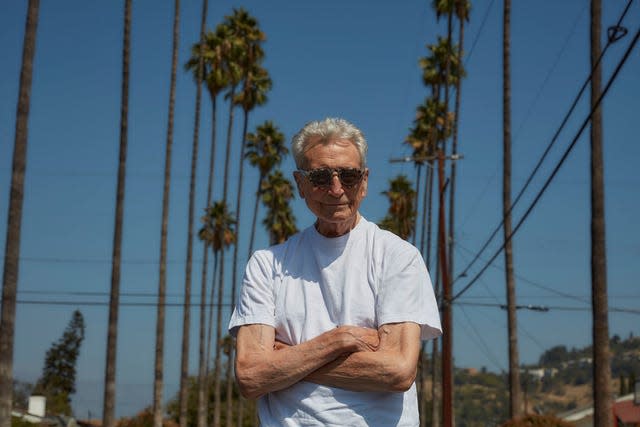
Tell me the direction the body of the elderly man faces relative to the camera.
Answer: toward the camera

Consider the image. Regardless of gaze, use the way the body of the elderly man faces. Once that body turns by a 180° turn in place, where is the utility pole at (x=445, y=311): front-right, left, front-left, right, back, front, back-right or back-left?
front
